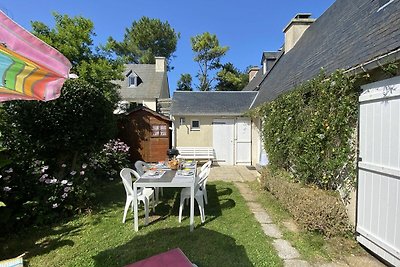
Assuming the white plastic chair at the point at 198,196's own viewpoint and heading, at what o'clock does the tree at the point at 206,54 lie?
The tree is roughly at 3 o'clock from the white plastic chair.

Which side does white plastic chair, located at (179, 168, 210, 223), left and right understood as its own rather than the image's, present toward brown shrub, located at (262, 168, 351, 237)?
back

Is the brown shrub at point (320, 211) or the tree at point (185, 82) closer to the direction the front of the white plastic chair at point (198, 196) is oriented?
the tree

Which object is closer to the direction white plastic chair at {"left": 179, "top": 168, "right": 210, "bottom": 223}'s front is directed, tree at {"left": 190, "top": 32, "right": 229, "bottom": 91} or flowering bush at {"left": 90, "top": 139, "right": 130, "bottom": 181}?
the flowering bush

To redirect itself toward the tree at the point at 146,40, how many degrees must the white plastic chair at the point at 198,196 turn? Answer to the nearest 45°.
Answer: approximately 90° to its right

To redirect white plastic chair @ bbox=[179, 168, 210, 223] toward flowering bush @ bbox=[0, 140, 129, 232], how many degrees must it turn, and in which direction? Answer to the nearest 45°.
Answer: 0° — it already faces it

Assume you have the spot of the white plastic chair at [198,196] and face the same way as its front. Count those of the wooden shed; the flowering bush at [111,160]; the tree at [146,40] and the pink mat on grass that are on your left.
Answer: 1

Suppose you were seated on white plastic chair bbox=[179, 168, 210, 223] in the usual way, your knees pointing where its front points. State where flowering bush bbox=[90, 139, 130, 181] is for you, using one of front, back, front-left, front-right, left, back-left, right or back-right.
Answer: front-right

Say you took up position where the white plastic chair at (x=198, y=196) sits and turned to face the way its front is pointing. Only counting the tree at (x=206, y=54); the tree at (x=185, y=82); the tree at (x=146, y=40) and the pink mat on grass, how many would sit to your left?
1

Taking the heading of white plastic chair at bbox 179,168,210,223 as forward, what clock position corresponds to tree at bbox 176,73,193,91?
The tree is roughly at 3 o'clock from the white plastic chair.

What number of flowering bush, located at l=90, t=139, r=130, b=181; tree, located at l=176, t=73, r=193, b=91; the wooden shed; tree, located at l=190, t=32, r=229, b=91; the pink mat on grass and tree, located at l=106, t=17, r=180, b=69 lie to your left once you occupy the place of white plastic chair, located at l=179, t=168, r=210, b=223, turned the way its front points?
1

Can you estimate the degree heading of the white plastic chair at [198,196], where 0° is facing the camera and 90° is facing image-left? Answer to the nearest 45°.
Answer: approximately 90°

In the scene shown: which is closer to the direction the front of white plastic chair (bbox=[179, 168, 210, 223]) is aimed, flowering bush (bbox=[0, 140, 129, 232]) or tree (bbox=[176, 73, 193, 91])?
the flowering bush
